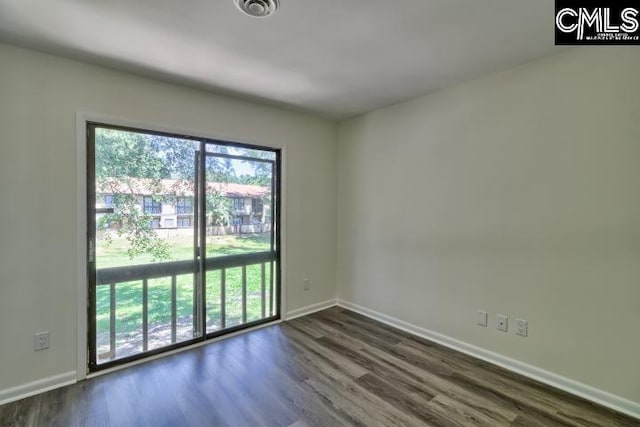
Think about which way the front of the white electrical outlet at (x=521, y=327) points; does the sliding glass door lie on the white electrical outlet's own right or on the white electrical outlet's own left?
on the white electrical outlet's own right

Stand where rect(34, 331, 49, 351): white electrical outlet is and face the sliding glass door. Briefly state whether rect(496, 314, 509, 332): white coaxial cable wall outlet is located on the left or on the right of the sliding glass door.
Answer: right
